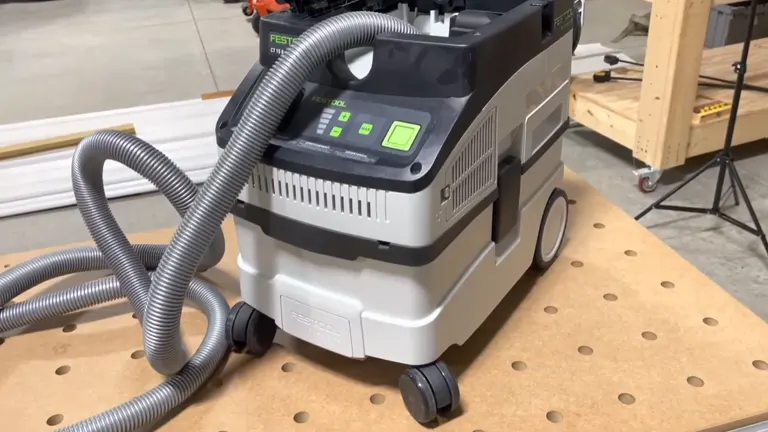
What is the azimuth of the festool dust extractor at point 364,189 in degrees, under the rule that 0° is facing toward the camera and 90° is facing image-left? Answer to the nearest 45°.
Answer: approximately 45°

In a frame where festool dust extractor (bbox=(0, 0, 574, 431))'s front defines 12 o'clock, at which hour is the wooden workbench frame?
The wooden workbench frame is roughly at 6 o'clock from the festool dust extractor.

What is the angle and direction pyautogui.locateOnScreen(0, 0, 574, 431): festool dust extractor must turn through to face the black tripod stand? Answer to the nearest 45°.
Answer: approximately 180°
